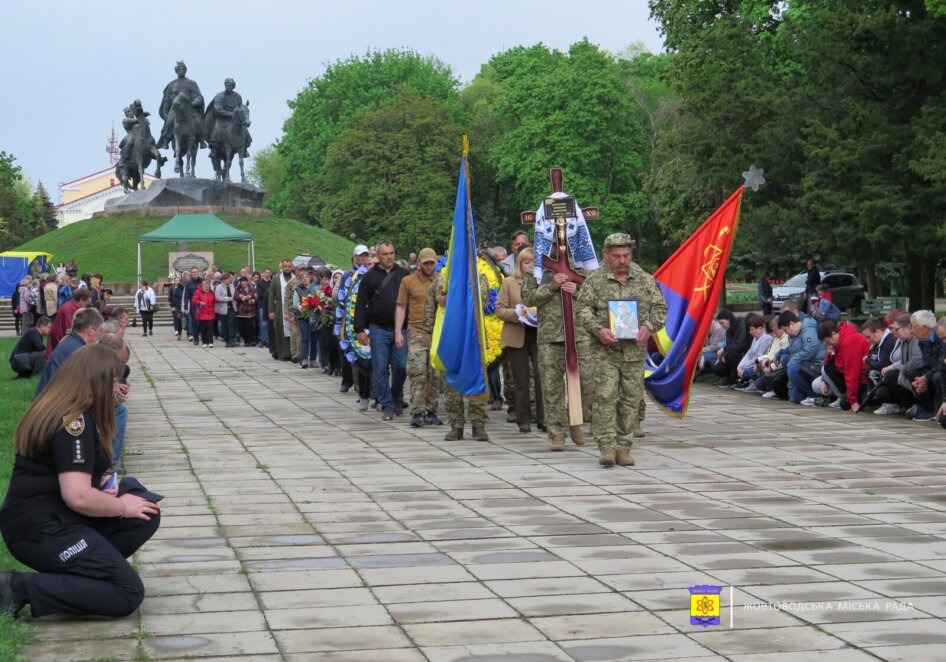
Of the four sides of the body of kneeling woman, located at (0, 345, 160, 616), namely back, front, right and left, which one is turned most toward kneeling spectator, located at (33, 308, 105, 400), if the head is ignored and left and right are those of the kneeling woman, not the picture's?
left

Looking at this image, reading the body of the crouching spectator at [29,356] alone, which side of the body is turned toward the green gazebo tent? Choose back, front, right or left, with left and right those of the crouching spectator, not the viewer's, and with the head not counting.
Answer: left

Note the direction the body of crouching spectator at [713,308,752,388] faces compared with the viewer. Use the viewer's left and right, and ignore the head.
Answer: facing to the left of the viewer

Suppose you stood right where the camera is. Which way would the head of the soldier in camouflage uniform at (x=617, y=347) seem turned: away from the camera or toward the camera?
toward the camera

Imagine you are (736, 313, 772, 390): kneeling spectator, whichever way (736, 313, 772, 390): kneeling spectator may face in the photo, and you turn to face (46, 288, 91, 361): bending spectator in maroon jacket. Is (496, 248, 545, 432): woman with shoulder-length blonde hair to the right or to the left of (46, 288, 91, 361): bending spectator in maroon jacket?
left

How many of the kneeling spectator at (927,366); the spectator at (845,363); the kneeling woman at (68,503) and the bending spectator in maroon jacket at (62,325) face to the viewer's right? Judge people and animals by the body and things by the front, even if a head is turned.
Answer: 2

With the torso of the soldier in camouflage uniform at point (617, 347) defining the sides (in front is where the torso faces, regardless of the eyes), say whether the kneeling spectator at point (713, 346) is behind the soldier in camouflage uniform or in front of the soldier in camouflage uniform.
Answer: behind

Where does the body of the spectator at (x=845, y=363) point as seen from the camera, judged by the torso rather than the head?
to the viewer's left

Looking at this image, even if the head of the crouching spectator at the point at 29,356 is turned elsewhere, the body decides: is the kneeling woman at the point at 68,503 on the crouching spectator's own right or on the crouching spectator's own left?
on the crouching spectator's own right

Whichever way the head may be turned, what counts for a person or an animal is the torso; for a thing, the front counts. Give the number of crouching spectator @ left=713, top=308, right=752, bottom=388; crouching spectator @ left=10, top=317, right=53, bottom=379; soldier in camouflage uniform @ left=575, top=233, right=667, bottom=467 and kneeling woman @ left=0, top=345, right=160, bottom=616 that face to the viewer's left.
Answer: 1

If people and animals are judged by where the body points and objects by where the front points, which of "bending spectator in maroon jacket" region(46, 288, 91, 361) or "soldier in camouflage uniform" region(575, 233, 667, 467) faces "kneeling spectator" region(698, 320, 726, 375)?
"bending spectator in maroon jacket" region(46, 288, 91, 361)

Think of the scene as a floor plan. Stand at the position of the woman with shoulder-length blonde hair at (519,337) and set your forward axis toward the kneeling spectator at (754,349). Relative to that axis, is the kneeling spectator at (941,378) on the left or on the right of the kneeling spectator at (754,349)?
right

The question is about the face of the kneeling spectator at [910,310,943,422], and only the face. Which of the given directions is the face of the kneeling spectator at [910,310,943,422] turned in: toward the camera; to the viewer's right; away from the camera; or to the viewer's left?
to the viewer's left

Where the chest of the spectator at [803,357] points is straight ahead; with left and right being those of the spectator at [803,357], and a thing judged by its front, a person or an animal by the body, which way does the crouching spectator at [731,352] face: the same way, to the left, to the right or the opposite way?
the same way

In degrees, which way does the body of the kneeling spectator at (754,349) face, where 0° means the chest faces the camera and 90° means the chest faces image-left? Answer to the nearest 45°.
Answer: approximately 90°

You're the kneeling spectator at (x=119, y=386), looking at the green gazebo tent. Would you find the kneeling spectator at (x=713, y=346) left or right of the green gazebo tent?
right

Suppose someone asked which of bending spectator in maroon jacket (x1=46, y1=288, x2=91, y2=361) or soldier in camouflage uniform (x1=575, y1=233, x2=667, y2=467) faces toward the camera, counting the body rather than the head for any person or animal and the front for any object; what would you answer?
the soldier in camouflage uniform

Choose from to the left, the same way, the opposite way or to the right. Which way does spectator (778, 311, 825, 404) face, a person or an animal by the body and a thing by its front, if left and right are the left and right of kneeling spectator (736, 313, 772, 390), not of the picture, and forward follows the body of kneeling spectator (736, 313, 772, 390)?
the same way

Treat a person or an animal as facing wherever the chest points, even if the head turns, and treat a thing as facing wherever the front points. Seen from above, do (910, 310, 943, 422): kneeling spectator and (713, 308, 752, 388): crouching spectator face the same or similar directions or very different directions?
same or similar directions
